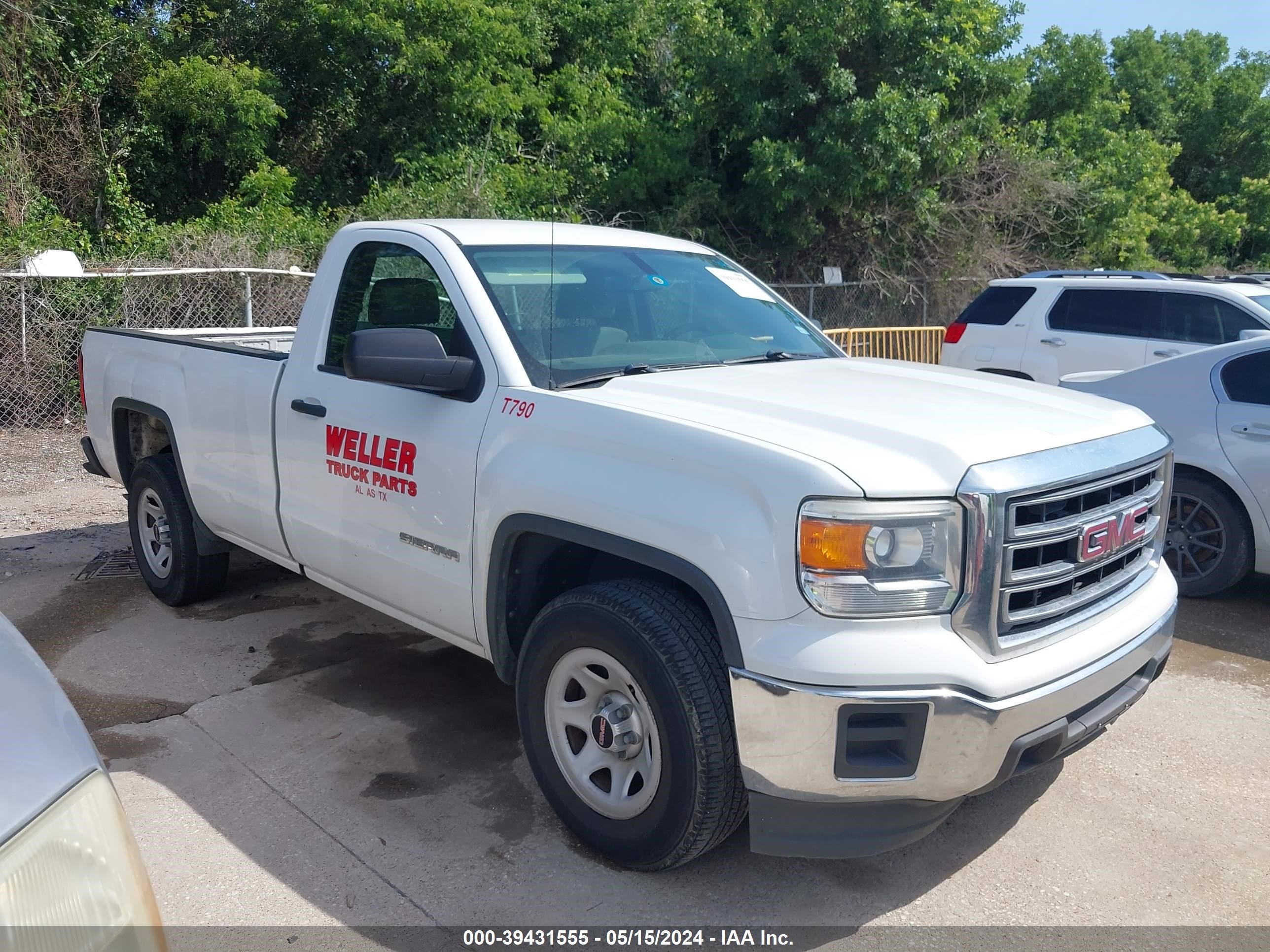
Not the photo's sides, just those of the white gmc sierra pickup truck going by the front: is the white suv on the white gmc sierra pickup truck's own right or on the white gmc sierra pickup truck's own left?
on the white gmc sierra pickup truck's own left

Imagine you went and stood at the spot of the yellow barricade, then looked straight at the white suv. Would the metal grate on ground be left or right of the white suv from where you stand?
right

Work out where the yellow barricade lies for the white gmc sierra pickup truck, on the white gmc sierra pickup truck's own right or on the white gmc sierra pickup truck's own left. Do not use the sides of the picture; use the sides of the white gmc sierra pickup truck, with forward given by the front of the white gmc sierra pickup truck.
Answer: on the white gmc sierra pickup truck's own left

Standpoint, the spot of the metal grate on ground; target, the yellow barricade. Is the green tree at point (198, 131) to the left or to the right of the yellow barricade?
left

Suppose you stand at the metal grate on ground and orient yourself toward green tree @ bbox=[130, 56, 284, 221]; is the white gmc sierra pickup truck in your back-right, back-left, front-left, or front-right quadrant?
back-right

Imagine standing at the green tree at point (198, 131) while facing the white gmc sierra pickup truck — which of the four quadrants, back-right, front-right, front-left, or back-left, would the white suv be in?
front-left

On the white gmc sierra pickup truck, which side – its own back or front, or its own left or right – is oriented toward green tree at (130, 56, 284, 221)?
back

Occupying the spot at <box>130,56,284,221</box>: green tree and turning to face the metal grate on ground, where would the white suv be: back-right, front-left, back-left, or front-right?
front-left

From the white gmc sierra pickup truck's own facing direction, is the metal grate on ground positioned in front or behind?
behind

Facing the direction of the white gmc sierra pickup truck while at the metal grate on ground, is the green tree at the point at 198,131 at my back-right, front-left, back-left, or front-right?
back-left
